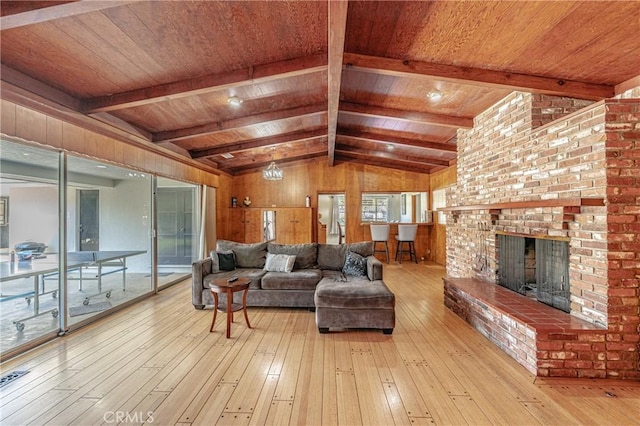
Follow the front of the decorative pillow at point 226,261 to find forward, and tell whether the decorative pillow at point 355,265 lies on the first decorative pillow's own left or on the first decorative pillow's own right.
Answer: on the first decorative pillow's own left

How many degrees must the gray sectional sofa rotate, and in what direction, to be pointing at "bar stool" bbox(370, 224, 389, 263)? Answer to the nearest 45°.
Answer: approximately 135° to its left

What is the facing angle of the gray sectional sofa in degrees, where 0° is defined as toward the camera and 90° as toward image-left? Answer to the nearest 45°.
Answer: approximately 0°

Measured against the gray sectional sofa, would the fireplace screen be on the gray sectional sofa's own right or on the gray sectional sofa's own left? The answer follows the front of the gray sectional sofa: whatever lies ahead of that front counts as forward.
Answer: on the gray sectional sofa's own left

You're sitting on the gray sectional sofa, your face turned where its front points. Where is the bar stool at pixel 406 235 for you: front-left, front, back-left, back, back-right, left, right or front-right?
back-left

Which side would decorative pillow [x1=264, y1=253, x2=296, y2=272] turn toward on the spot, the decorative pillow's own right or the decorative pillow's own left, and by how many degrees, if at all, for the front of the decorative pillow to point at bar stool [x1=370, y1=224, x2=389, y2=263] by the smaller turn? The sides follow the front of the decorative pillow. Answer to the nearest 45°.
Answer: approximately 135° to the decorative pillow's own left

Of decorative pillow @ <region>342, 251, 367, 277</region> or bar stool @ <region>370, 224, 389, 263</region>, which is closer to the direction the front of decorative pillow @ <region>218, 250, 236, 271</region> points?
the decorative pillow

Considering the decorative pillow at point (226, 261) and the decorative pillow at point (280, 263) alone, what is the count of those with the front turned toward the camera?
2

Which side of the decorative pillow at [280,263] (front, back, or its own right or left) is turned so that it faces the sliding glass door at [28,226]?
right
